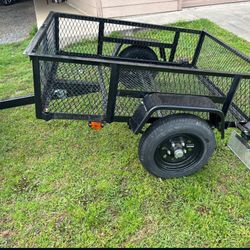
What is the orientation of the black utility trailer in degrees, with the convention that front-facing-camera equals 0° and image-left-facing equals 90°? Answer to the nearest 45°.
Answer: approximately 90°
